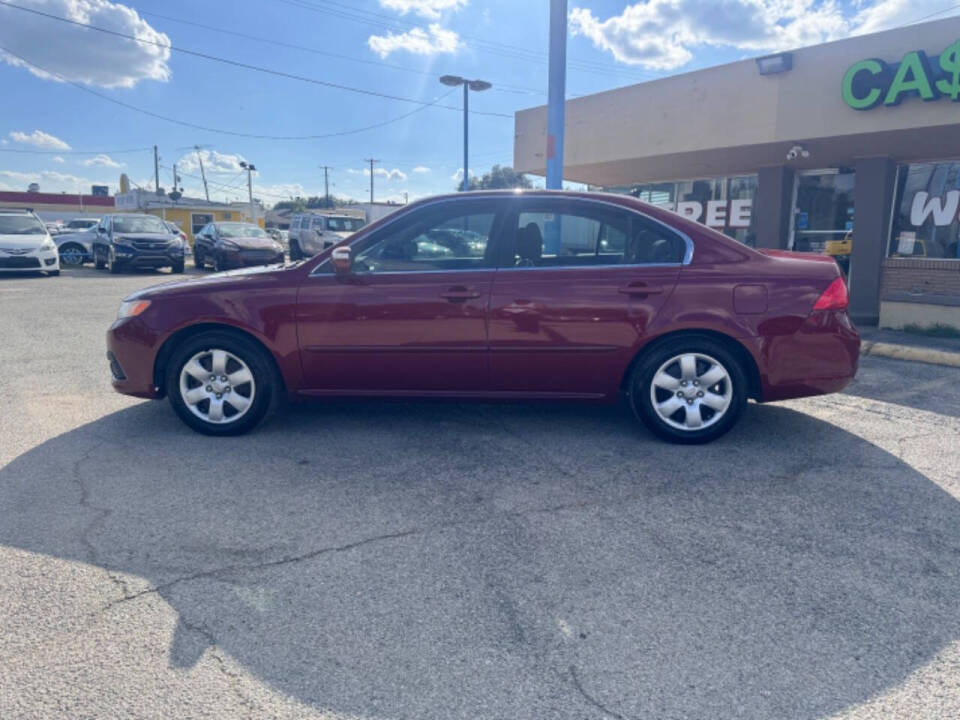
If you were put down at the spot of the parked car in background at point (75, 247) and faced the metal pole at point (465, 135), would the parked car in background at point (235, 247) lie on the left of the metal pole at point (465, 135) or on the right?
right

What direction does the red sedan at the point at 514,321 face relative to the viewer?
to the viewer's left

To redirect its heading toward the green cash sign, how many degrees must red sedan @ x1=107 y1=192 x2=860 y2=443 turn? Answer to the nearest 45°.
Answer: approximately 135° to its right

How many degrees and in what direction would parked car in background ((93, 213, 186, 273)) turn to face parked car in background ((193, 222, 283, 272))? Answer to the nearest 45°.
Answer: approximately 45° to its left

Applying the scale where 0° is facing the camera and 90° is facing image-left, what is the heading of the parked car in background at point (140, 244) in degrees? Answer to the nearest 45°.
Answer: approximately 315°

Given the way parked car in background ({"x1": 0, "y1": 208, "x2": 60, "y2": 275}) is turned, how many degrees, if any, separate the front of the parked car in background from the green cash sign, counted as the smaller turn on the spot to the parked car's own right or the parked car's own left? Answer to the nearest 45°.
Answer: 0° — it already faces it

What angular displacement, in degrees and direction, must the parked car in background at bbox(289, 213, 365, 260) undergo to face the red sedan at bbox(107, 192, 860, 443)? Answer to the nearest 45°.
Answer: approximately 45° to its right
